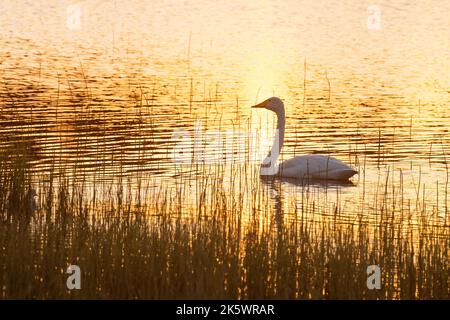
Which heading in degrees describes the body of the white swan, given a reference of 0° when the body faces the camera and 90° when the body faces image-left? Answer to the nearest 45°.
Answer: approximately 90°
